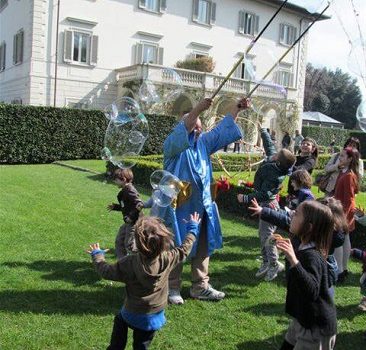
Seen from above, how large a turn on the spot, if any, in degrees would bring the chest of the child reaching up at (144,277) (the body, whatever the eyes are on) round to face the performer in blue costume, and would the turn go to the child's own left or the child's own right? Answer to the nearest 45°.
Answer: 0° — they already face them

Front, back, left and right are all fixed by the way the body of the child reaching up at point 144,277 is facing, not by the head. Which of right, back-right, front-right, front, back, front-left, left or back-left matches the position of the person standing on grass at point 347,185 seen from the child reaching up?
front-right

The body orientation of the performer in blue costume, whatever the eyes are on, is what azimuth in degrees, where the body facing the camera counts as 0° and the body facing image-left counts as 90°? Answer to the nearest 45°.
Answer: approximately 315°

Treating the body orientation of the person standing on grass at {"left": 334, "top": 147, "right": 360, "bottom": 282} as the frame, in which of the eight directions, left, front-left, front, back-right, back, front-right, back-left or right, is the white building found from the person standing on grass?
front-right

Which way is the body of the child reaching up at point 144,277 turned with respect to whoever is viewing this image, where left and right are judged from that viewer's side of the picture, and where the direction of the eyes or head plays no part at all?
facing away from the viewer

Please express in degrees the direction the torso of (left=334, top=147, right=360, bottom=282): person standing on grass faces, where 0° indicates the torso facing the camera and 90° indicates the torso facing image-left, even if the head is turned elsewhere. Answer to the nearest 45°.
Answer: approximately 90°

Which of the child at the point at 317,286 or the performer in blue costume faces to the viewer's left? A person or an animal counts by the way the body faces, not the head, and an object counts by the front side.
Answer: the child

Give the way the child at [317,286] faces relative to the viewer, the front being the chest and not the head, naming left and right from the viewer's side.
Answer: facing to the left of the viewer

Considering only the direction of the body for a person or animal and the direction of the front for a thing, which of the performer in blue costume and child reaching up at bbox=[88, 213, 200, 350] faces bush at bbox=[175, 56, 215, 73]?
the child reaching up

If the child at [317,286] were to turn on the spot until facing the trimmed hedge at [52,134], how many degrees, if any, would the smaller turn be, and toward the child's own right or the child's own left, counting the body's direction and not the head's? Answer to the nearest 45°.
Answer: approximately 45° to the child's own right
